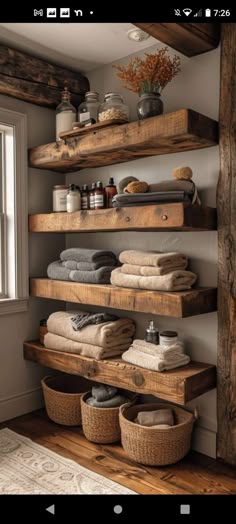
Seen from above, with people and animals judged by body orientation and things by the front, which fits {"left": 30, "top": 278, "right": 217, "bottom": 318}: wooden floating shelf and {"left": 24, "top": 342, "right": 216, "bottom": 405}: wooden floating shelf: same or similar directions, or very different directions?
same or similar directions

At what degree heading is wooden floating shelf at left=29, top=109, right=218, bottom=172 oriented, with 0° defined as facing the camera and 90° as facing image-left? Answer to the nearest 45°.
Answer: approximately 45°

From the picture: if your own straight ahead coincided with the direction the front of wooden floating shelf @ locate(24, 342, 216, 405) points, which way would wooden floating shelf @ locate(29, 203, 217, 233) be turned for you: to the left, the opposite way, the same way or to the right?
the same way

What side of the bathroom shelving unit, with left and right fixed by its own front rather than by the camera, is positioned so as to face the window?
right

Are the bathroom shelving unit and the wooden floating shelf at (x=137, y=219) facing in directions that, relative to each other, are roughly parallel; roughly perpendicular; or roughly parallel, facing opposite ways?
roughly parallel

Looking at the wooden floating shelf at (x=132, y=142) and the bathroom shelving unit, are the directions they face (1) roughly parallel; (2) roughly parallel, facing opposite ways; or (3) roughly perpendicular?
roughly parallel

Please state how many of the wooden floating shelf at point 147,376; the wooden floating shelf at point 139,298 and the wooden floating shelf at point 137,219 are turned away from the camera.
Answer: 0

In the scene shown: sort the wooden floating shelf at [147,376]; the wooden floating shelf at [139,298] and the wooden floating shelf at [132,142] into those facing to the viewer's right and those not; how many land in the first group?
0

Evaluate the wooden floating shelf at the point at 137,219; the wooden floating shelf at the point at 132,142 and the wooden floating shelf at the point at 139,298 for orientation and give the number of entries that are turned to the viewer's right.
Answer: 0

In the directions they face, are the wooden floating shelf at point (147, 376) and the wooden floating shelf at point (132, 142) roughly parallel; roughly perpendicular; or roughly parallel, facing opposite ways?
roughly parallel

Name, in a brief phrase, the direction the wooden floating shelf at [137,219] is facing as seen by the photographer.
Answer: facing the viewer and to the left of the viewer
